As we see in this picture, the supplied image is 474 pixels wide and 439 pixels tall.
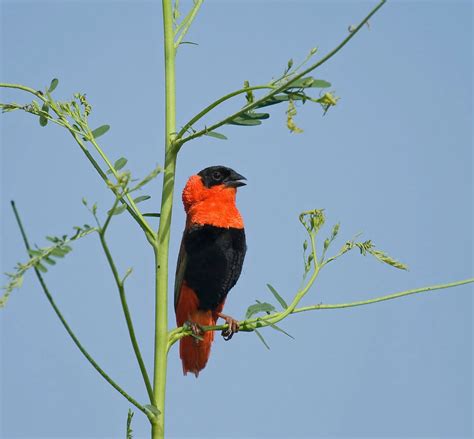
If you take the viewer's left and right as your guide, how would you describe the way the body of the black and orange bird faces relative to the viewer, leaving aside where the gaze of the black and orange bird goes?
facing the viewer and to the right of the viewer
